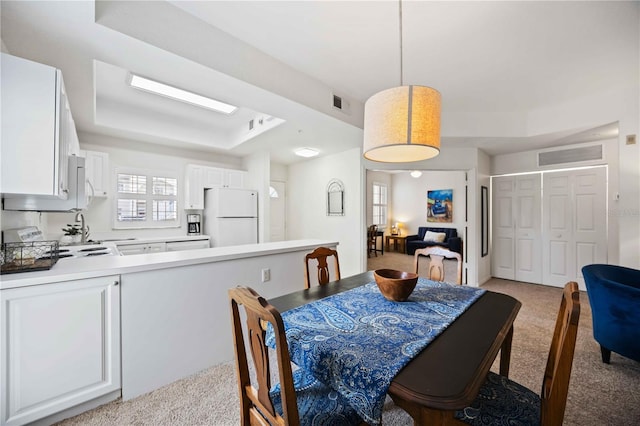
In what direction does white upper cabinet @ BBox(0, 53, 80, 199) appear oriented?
to the viewer's right

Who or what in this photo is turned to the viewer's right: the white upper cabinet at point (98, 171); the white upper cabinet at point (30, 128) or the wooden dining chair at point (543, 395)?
the white upper cabinet at point (30, 128)

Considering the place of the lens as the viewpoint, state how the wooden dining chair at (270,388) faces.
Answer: facing away from the viewer and to the right of the viewer

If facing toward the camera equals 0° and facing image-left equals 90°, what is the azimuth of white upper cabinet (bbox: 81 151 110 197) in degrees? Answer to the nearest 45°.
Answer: approximately 0°

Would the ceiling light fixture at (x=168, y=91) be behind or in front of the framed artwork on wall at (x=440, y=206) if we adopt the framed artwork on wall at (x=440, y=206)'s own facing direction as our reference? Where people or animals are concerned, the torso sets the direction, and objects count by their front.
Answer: in front

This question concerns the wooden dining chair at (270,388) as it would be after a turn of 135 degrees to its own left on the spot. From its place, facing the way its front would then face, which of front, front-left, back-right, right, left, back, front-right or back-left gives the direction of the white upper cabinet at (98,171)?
front-right

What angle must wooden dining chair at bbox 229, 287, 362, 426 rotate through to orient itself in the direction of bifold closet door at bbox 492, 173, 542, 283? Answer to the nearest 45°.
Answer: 0° — it already faces it

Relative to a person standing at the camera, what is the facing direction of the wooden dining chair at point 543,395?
facing away from the viewer and to the left of the viewer

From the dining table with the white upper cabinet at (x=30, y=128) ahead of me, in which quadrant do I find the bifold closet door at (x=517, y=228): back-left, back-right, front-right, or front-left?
back-right

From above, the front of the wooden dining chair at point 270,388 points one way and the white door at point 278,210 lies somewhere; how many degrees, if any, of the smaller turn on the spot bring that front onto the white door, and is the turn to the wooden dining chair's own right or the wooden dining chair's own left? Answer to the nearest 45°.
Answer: approximately 45° to the wooden dining chair's own left
